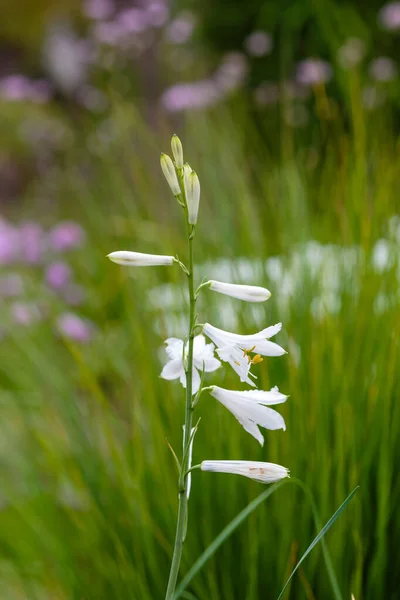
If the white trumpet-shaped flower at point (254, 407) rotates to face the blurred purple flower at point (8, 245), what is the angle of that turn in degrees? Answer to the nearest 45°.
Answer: approximately 90° to its left

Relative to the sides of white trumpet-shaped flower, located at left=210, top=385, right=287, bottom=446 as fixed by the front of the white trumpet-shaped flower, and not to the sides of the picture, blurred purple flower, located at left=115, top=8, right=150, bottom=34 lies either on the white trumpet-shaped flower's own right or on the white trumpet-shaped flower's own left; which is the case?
on the white trumpet-shaped flower's own left

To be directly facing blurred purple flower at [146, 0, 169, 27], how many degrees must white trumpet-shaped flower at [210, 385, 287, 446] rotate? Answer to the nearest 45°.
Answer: approximately 90° to its left

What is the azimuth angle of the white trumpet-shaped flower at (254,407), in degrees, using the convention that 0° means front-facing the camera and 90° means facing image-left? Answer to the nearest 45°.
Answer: approximately 270°

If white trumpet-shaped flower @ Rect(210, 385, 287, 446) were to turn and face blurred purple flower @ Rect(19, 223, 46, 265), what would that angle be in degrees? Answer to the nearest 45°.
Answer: approximately 90° to its left

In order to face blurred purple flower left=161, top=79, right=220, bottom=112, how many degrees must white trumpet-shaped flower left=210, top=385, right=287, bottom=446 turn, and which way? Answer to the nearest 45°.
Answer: approximately 90° to its left

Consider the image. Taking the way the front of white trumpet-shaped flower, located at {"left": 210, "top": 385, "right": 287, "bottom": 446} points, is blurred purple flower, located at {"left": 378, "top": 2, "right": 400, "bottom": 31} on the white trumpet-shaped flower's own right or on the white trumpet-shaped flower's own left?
on the white trumpet-shaped flower's own left

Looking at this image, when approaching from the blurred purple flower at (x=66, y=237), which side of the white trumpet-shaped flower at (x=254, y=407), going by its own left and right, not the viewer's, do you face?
left

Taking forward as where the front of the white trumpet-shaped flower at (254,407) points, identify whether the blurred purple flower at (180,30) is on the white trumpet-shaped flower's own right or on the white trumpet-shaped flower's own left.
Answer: on the white trumpet-shaped flower's own left
